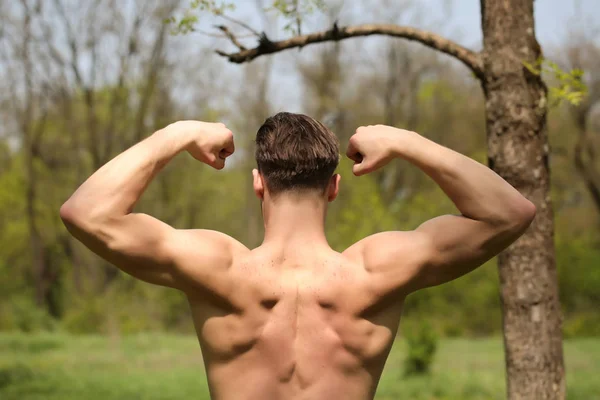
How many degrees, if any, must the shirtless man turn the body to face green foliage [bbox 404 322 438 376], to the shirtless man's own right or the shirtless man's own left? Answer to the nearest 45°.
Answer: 0° — they already face it

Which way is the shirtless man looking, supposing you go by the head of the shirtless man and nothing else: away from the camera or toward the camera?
away from the camera

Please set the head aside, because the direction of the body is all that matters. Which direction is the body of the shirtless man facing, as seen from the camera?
away from the camera

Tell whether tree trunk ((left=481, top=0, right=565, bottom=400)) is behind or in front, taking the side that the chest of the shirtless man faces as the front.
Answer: in front
